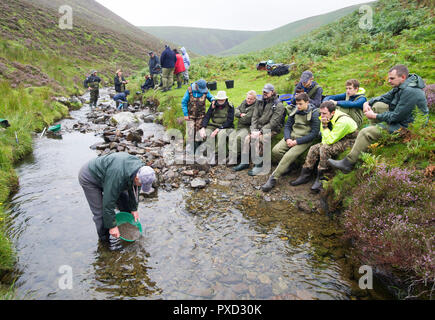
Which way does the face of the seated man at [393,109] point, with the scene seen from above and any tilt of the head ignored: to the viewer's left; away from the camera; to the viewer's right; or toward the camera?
to the viewer's left

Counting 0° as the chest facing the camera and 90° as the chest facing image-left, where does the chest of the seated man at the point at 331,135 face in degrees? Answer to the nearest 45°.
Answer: approximately 45°

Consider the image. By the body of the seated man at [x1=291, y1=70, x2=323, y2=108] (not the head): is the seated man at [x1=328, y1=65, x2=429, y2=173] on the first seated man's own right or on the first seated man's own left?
on the first seated man's own left

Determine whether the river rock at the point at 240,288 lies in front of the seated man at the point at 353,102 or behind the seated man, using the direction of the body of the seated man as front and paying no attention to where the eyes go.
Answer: in front

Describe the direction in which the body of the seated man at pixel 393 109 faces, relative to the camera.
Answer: to the viewer's left

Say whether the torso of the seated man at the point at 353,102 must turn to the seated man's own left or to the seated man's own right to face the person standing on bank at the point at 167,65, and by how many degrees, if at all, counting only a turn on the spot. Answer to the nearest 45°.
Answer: approximately 90° to the seated man's own right

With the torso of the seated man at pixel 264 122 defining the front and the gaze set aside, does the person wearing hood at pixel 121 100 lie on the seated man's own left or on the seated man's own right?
on the seated man's own right

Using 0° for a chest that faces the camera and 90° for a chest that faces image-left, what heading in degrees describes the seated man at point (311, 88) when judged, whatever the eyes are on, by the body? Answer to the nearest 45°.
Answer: approximately 45°

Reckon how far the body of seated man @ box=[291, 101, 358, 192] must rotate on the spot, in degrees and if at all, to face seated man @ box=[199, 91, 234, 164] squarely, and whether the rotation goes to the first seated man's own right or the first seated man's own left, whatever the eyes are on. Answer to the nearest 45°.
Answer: approximately 90° to the first seated man's own right

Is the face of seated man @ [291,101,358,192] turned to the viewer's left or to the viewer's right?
to the viewer's left

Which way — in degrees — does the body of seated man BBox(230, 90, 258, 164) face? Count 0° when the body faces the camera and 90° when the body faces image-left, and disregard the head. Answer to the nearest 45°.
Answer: approximately 45°
